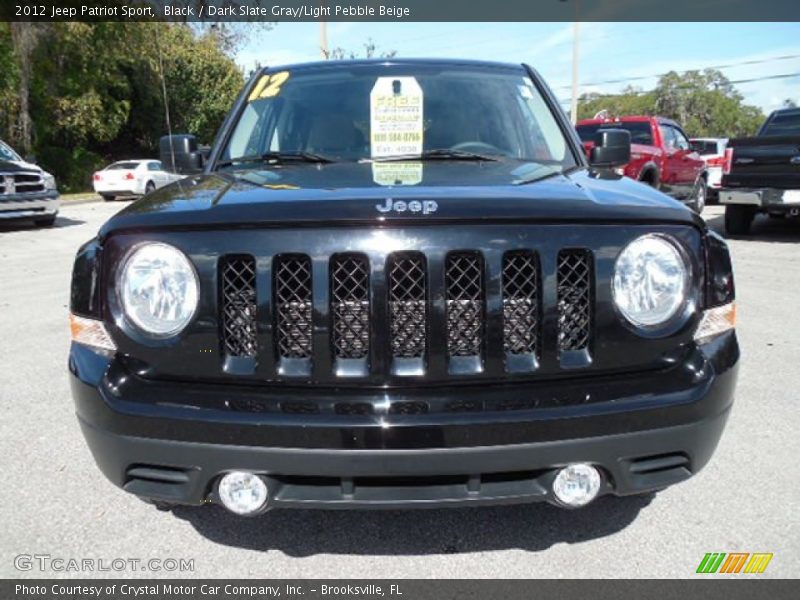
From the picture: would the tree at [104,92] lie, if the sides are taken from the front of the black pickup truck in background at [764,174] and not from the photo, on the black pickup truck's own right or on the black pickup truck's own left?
on the black pickup truck's own left

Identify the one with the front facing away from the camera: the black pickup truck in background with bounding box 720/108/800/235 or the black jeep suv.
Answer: the black pickup truck in background

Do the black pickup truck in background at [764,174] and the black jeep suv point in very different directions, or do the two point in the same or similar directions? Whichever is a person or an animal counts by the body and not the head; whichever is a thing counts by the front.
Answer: very different directions

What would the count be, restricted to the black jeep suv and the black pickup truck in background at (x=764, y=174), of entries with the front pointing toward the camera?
1

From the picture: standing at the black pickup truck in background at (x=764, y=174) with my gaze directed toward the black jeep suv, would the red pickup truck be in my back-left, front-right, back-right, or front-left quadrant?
back-right

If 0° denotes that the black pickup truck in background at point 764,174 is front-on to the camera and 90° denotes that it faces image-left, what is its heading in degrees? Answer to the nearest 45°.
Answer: approximately 180°

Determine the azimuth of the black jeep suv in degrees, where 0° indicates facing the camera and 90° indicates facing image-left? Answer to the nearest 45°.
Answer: approximately 0°

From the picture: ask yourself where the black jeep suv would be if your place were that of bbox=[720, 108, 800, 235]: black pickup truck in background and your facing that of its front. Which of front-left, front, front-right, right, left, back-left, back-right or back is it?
back
